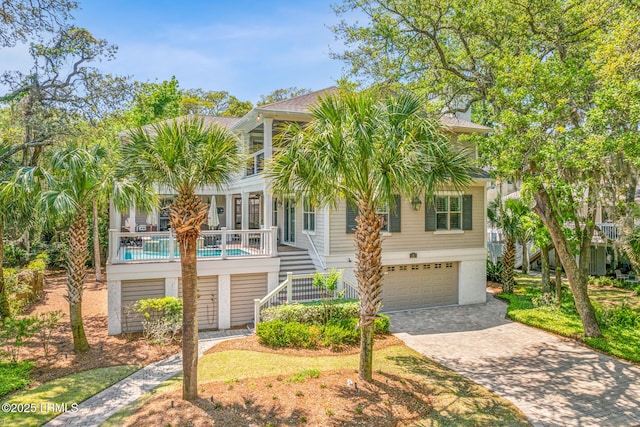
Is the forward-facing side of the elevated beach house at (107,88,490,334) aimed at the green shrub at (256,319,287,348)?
yes

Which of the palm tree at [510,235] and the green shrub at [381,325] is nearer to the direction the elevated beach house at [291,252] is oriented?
the green shrub

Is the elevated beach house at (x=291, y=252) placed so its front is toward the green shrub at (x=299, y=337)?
yes

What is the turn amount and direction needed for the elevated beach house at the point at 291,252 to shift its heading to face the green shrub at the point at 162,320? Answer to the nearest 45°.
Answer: approximately 45° to its right

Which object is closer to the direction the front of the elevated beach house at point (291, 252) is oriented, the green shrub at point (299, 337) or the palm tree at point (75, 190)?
the green shrub

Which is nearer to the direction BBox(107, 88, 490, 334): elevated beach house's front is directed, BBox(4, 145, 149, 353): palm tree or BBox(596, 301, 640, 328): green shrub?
the palm tree

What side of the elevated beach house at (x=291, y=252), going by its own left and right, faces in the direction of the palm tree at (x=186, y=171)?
front

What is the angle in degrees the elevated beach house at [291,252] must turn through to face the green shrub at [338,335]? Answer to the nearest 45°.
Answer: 0° — it already faces it

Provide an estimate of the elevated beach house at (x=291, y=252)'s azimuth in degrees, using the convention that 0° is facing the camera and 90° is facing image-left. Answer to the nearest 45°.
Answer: approximately 0°

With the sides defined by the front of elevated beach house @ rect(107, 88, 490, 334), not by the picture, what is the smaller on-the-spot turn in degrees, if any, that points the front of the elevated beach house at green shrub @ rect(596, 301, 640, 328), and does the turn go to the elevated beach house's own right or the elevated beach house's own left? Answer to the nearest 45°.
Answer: approximately 90° to the elevated beach house's own left
